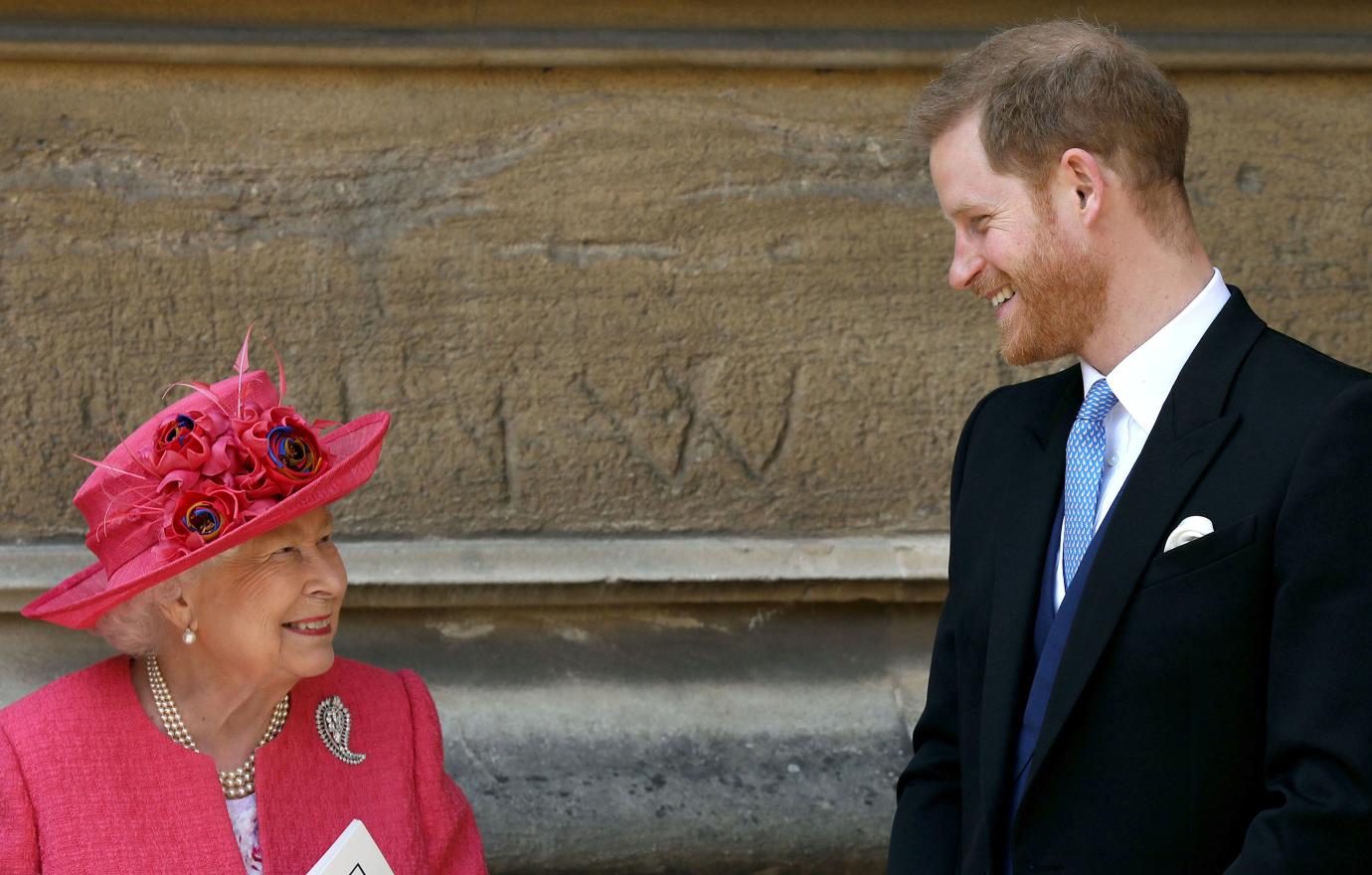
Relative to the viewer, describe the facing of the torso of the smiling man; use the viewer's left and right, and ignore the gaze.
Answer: facing the viewer and to the left of the viewer

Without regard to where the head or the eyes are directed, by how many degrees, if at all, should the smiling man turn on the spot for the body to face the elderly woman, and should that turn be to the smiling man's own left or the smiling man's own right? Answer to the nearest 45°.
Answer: approximately 45° to the smiling man's own right

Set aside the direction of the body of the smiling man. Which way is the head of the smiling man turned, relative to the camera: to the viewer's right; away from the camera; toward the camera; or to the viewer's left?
to the viewer's left

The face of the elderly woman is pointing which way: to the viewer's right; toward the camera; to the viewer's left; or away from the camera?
to the viewer's right
